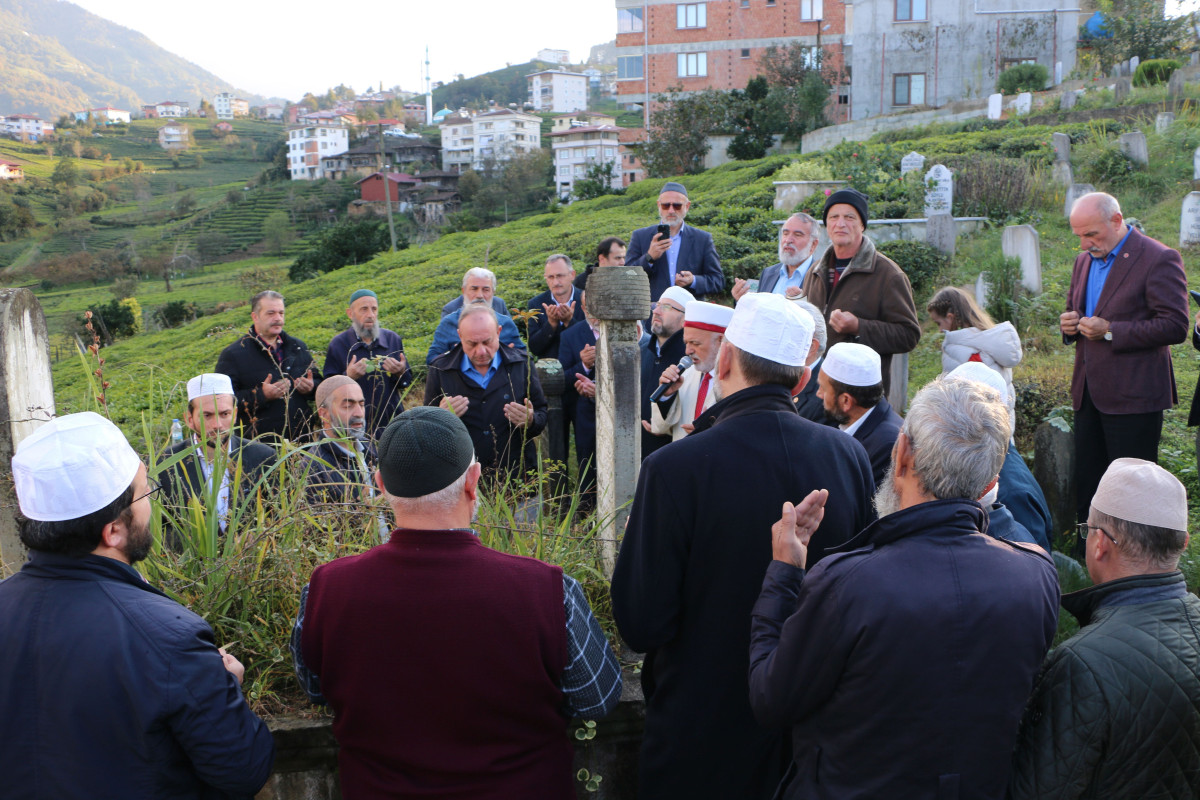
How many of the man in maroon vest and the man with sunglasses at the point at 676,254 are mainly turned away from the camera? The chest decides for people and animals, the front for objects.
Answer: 1

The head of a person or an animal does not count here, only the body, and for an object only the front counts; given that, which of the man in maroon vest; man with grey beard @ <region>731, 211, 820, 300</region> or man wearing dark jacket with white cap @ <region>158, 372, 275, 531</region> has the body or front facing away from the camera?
the man in maroon vest

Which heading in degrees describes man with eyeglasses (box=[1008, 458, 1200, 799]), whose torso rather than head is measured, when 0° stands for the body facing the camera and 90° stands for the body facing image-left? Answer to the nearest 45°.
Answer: approximately 135°

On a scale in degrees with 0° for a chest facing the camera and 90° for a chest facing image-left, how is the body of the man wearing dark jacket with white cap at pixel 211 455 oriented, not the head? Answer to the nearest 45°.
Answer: approximately 0°

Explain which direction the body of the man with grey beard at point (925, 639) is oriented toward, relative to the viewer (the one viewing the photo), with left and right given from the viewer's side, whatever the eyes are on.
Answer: facing away from the viewer and to the left of the viewer

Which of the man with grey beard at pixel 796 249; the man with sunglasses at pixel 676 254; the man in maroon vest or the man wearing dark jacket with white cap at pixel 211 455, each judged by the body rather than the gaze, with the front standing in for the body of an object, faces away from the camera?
the man in maroon vest

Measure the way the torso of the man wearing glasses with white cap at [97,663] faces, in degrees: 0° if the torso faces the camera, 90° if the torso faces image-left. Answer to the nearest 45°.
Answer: approximately 225°

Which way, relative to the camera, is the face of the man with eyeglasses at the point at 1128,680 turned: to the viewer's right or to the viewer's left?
to the viewer's left

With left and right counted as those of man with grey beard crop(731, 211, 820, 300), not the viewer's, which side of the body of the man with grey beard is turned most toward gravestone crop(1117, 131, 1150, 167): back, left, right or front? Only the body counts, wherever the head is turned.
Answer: back

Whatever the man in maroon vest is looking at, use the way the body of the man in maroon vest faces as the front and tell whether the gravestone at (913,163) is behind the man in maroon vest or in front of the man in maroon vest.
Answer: in front

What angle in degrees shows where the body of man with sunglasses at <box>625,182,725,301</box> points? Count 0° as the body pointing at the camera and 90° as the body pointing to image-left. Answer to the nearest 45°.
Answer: approximately 0°

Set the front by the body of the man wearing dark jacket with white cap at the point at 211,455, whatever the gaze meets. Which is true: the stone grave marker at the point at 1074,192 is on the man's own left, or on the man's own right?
on the man's own left

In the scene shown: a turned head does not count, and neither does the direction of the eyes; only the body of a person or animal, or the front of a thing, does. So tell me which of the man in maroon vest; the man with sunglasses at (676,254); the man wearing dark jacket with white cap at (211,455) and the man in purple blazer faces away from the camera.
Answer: the man in maroon vest

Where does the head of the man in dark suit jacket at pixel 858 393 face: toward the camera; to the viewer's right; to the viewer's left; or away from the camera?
to the viewer's left
